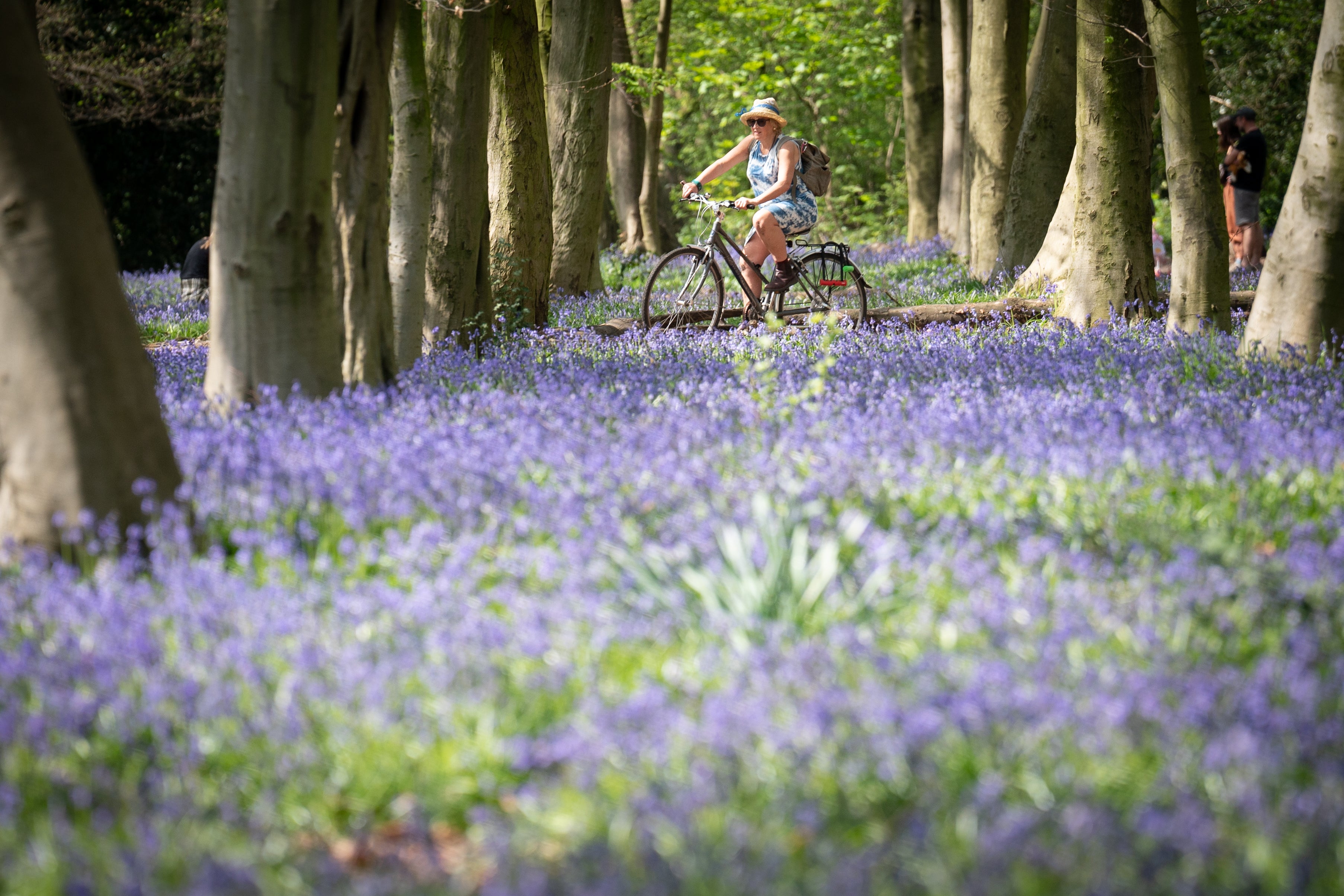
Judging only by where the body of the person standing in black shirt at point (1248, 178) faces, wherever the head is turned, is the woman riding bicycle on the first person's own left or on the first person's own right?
on the first person's own left

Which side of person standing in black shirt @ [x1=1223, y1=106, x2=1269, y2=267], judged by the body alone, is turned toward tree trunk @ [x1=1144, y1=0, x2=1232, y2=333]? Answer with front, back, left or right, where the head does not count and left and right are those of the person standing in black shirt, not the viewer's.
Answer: left

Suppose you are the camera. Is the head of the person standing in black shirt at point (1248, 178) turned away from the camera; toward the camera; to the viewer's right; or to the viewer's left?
to the viewer's left

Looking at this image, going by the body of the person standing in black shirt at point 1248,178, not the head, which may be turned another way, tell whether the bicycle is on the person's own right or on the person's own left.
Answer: on the person's own left

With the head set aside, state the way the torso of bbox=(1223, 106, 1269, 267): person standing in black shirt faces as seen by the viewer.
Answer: to the viewer's left

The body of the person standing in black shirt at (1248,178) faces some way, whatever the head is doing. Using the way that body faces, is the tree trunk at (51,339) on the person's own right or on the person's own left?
on the person's own left

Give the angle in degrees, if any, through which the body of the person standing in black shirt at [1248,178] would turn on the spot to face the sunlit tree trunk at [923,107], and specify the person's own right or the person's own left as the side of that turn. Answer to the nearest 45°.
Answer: approximately 45° to the person's own right

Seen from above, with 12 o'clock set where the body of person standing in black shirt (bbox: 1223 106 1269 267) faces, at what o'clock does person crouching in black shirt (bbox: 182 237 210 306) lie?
person crouching in black shirt (bbox: 182 237 210 306) is roughly at 11 o'clock from person standing in black shirt (bbox: 1223 106 1269 267).
